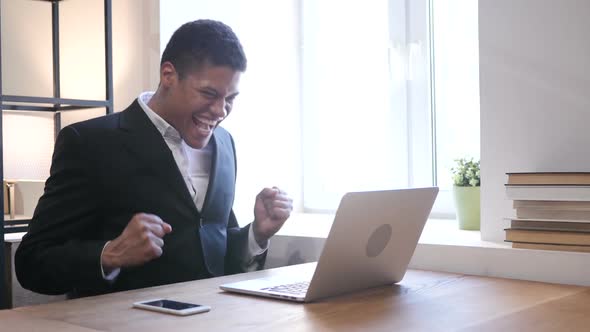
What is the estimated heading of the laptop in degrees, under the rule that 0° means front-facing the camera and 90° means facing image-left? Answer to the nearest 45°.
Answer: approximately 135°

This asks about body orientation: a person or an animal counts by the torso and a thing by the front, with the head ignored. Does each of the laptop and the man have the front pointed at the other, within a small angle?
yes

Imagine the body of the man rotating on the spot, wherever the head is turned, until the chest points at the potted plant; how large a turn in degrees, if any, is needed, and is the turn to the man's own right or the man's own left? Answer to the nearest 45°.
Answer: approximately 45° to the man's own left

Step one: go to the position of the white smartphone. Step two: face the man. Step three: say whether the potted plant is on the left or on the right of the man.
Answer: right

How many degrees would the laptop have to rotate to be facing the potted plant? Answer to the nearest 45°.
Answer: approximately 90° to its right

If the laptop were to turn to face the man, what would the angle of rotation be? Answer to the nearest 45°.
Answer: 0° — it already faces them

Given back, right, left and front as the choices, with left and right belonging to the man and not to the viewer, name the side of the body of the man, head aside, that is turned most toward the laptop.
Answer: front

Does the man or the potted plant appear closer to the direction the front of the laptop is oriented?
the man

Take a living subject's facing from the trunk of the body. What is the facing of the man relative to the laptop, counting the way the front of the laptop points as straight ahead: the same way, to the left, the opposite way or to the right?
the opposite way

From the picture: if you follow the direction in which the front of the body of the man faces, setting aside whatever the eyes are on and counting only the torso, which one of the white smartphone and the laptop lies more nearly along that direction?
the laptop
